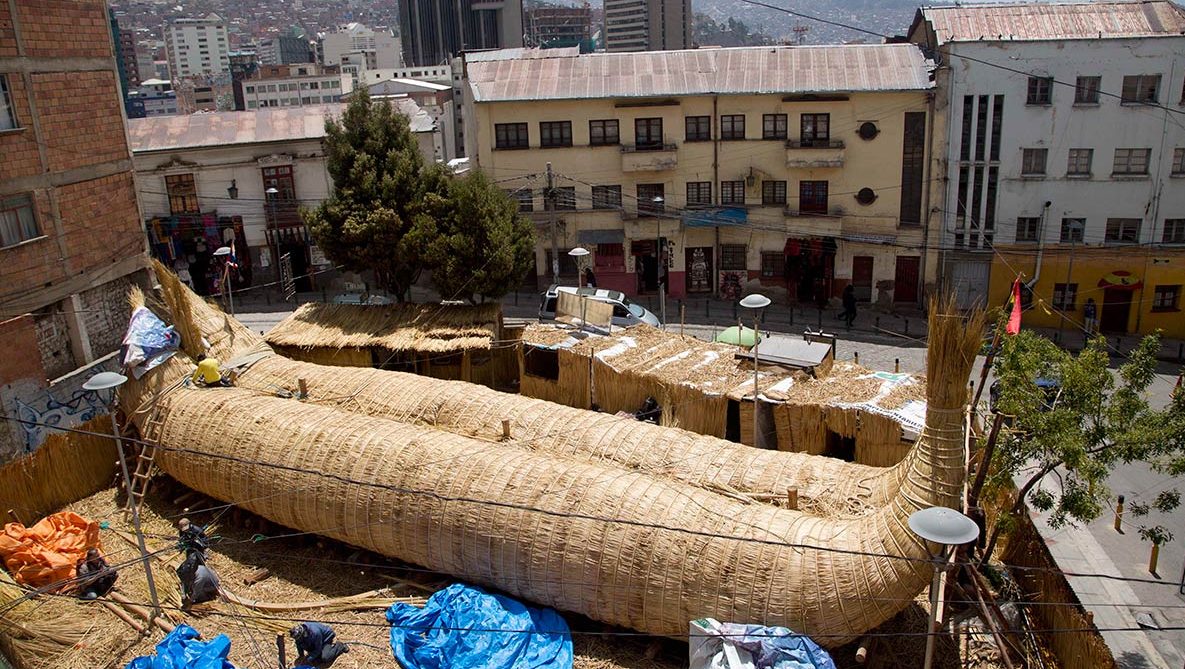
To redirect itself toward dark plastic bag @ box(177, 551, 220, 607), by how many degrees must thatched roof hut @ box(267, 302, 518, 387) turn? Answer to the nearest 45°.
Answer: approximately 45° to its right

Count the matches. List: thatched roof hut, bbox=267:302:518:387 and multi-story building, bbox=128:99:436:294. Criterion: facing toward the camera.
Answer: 2

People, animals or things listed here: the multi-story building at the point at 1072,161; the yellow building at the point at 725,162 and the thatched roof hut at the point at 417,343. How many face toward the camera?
3

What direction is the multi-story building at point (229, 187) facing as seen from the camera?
toward the camera

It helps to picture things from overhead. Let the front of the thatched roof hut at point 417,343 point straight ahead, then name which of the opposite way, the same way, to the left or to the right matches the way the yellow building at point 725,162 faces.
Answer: the same way

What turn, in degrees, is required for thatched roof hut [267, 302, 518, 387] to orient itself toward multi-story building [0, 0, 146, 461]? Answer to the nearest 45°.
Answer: approximately 90° to its right

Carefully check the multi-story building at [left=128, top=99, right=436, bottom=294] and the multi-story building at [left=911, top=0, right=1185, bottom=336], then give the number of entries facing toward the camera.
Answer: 2

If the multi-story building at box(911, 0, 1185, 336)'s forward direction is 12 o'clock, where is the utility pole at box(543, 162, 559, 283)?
The utility pole is roughly at 2 o'clock from the multi-story building.

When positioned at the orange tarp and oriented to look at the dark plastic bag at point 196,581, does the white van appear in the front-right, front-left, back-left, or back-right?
front-left

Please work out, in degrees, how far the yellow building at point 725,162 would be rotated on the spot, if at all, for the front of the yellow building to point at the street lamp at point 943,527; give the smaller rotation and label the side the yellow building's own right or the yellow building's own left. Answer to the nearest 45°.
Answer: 0° — it already faces it

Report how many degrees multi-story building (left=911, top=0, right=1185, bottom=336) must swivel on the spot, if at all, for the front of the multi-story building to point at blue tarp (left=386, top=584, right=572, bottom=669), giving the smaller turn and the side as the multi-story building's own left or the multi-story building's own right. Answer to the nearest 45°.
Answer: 0° — it already faces it

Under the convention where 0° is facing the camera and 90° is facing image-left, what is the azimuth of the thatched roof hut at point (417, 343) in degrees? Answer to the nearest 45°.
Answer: approximately 0°

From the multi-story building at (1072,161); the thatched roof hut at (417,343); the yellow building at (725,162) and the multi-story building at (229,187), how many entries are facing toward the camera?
4

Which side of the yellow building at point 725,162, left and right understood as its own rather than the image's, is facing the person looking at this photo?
front

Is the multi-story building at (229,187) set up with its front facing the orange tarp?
yes

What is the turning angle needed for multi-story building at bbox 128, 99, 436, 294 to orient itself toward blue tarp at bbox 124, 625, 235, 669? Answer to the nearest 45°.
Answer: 0° — it already faces it

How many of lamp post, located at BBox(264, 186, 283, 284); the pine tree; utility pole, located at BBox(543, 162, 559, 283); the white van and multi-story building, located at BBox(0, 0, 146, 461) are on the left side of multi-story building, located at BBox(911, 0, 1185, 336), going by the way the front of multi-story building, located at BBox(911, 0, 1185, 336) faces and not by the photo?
0

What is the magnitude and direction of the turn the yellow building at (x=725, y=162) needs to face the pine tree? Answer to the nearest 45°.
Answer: approximately 45° to its right

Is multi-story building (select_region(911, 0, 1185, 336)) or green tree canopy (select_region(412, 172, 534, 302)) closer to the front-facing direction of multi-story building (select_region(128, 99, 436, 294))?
the green tree canopy

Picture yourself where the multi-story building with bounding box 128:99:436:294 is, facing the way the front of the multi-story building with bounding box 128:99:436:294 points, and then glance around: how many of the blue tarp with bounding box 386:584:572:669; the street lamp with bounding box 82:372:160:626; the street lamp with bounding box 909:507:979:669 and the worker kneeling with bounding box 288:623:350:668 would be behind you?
0
